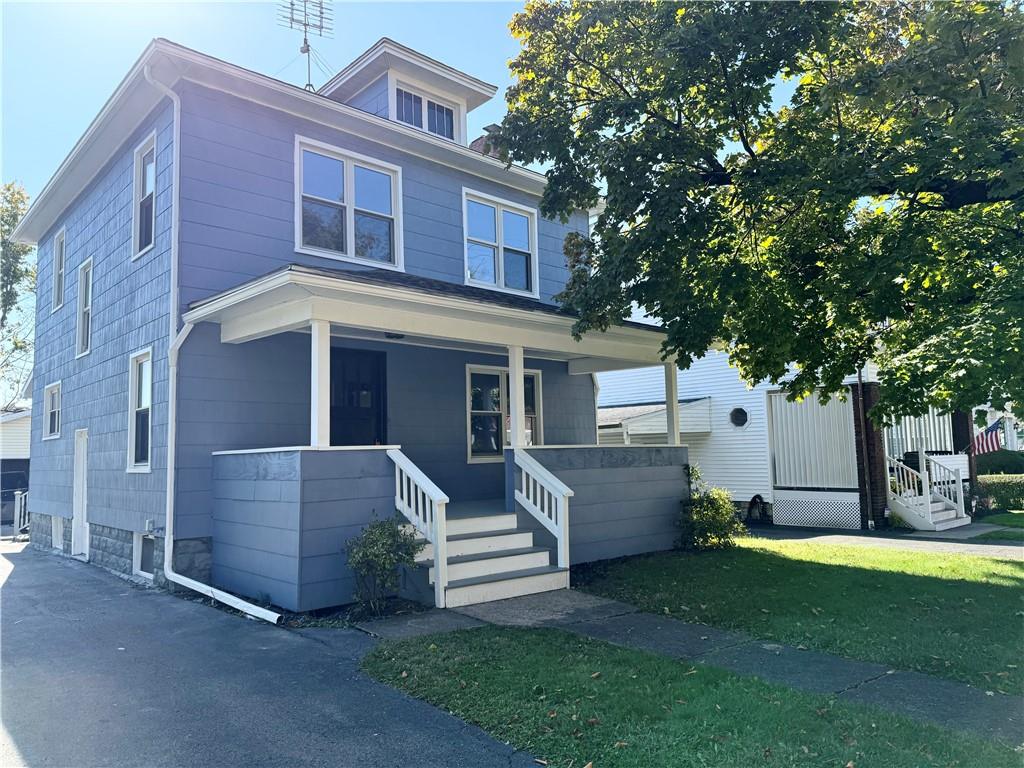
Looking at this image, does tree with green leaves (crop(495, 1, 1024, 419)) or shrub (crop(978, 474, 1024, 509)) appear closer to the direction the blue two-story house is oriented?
the tree with green leaves

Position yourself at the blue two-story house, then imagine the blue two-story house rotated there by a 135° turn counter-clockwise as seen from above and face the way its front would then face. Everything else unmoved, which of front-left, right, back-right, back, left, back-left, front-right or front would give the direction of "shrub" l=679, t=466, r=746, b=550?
right

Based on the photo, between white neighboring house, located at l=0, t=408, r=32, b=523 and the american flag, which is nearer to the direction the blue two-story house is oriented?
the american flag

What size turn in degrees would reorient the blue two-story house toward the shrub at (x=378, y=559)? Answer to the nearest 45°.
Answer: approximately 45° to its right

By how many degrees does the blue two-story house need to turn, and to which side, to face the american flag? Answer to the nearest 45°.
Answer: approximately 90° to its left

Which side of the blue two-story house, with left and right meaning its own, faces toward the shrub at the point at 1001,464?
left

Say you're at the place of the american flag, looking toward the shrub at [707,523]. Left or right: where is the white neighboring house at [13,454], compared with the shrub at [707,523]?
right

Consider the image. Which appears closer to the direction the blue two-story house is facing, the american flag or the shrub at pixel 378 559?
the shrub

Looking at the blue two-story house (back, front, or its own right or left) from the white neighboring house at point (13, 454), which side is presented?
back

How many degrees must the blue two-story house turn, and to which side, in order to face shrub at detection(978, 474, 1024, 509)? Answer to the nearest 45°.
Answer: approximately 45° to its left

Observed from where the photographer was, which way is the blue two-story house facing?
facing the viewer and to the right of the viewer

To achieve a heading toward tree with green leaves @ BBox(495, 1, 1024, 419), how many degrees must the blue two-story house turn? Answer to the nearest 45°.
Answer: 0° — it already faces it
